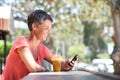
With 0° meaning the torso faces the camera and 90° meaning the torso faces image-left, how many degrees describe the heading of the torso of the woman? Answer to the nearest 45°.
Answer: approximately 315°
